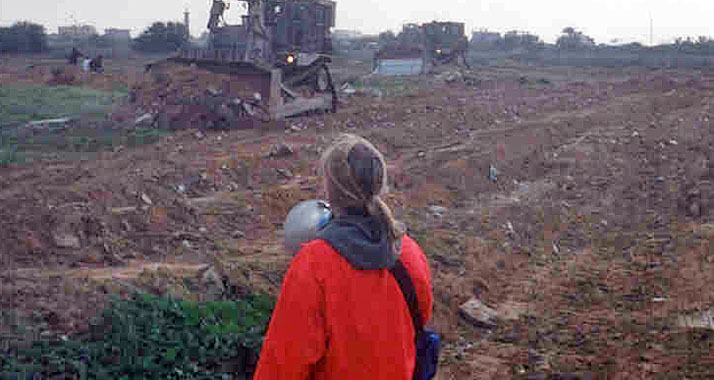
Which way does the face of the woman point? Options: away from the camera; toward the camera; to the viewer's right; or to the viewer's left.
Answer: away from the camera

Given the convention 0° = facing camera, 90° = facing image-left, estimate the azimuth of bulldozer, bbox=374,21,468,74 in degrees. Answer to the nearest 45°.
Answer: approximately 45°

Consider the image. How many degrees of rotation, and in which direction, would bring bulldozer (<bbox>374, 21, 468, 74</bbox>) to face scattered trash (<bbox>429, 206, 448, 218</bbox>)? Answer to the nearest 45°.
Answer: approximately 45° to its left

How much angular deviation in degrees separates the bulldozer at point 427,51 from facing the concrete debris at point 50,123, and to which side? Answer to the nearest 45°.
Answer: approximately 45° to its left

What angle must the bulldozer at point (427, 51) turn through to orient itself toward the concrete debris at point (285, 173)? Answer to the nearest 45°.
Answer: approximately 45° to its left

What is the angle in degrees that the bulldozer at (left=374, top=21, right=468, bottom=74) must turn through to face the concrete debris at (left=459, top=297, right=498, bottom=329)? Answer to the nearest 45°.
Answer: approximately 45° to its left

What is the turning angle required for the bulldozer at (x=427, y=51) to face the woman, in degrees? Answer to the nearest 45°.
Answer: approximately 45° to its left

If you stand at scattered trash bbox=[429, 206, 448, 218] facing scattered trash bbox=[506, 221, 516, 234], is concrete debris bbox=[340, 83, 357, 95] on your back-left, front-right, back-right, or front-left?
back-left

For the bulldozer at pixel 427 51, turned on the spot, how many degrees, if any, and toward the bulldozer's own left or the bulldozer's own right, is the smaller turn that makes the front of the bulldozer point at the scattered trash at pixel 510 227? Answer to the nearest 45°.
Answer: approximately 45° to the bulldozer's own left

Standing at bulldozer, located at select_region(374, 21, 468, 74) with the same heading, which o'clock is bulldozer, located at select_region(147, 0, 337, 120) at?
bulldozer, located at select_region(147, 0, 337, 120) is roughly at 11 o'clock from bulldozer, located at select_region(374, 21, 468, 74).

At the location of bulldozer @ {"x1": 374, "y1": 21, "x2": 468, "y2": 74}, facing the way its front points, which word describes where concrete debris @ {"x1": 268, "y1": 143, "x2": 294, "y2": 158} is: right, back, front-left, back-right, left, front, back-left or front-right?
front-left
